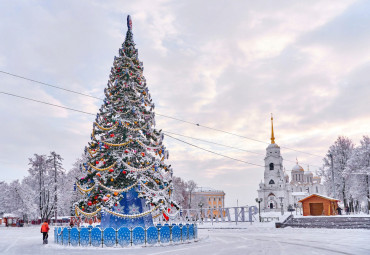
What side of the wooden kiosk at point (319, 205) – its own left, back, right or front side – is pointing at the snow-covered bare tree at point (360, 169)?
left

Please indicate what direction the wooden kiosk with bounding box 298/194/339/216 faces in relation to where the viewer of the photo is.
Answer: facing the viewer

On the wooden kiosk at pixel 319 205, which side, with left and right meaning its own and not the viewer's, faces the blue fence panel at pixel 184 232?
front

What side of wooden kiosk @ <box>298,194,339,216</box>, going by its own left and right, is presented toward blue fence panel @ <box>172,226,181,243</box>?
front

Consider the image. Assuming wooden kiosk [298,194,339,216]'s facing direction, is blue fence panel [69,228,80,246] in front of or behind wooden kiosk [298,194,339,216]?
in front

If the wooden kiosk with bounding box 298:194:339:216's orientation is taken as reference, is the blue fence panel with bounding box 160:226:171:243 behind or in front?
in front

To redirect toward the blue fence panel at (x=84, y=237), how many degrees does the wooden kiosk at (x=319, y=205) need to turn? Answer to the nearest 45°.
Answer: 0° — it already faces it
